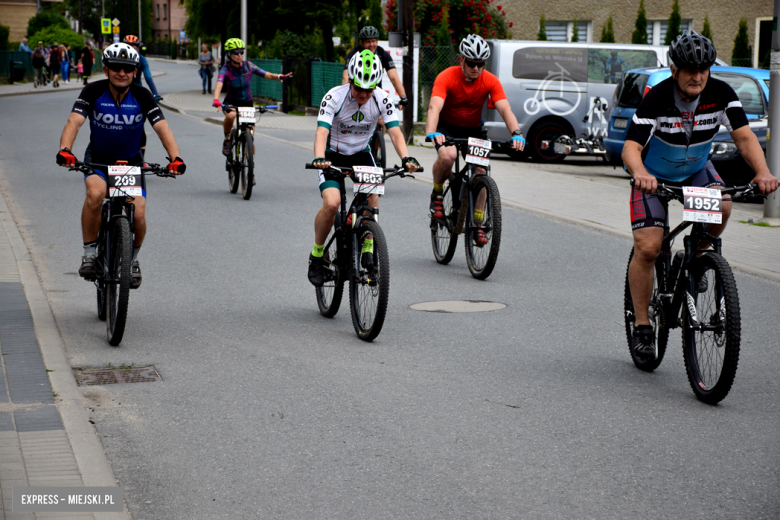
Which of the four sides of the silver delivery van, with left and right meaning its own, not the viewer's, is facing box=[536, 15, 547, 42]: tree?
left

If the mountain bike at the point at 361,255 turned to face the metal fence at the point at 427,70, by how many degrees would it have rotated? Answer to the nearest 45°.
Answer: approximately 180°

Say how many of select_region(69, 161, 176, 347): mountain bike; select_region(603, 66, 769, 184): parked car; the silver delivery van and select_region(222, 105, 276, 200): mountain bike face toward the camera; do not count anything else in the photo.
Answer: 2

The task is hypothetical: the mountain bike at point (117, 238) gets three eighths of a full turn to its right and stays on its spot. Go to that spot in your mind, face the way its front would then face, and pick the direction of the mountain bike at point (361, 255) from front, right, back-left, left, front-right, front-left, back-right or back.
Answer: back-right

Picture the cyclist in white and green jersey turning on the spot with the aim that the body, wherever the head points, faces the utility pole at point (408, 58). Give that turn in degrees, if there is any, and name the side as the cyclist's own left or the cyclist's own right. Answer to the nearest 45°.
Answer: approximately 180°

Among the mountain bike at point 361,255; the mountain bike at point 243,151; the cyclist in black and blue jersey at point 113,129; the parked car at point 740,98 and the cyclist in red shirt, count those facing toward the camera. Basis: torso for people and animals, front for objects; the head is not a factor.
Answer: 4

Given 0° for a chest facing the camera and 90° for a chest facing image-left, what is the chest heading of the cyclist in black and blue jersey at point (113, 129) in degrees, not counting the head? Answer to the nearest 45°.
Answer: approximately 0°

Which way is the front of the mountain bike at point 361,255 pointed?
toward the camera

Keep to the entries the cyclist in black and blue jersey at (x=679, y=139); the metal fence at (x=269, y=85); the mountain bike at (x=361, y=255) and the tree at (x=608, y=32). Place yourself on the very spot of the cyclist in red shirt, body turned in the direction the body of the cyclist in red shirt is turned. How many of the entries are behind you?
2

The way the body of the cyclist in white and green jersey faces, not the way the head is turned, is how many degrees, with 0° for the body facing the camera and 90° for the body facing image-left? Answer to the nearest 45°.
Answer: approximately 0°

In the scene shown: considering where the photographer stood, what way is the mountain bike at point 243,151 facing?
facing the viewer

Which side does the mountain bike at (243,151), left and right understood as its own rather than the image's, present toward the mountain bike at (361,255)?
front
